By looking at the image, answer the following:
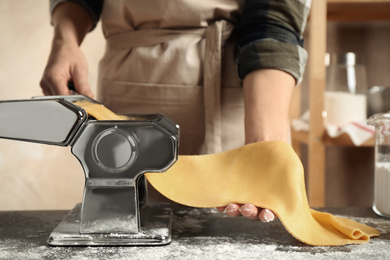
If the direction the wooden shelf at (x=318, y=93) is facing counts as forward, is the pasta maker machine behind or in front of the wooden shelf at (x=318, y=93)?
in front

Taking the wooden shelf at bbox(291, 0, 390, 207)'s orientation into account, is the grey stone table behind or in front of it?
in front

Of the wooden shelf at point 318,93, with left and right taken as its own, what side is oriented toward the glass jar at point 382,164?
front

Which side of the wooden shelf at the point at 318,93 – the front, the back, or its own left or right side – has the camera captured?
front

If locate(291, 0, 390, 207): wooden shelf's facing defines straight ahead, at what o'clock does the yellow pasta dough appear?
The yellow pasta dough is roughly at 12 o'clock from the wooden shelf.
